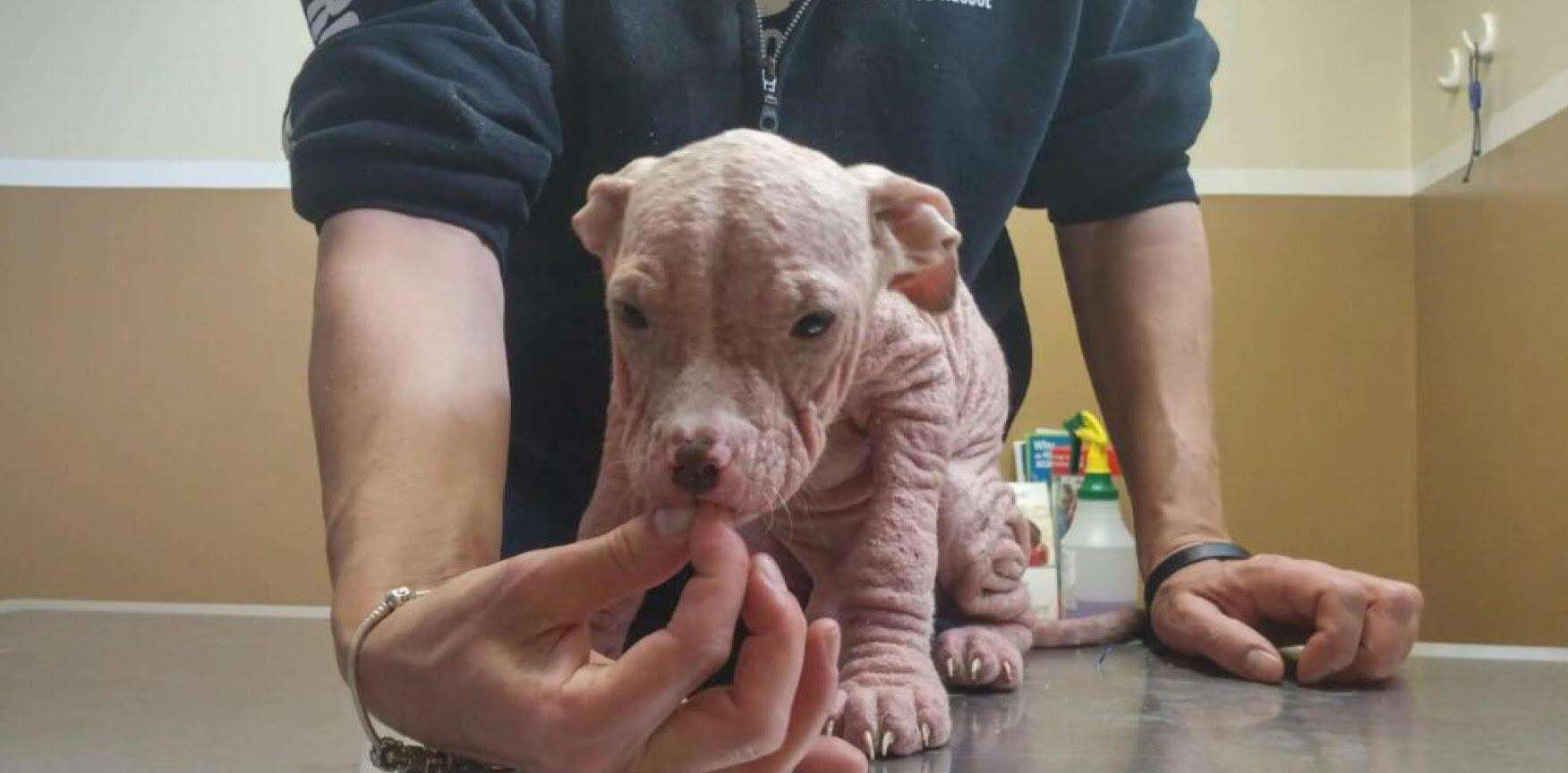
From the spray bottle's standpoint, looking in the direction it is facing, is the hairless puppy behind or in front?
in front

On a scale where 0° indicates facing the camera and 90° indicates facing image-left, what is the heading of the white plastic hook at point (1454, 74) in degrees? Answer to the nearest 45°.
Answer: approximately 90°

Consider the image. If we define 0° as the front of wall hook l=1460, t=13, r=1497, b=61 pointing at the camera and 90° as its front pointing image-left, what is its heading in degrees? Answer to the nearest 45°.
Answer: approximately 90°

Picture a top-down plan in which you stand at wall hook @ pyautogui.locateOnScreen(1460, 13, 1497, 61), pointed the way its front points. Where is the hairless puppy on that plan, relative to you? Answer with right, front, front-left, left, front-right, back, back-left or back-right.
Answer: left

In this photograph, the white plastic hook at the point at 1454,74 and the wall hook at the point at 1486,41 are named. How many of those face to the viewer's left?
2

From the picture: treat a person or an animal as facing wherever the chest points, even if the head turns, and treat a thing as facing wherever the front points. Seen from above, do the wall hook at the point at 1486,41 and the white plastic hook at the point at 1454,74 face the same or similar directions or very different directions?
same or similar directions

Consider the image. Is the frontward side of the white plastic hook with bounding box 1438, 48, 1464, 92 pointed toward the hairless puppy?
no

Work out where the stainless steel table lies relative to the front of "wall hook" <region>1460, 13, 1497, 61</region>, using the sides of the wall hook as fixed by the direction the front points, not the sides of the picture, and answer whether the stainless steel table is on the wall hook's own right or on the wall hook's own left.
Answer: on the wall hook's own left

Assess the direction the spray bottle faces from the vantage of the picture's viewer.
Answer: facing the viewer and to the left of the viewer
